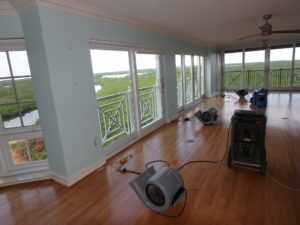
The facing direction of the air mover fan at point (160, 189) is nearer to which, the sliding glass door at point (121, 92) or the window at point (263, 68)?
the sliding glass door

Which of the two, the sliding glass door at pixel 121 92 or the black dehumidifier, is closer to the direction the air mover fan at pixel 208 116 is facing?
the sliding glass door

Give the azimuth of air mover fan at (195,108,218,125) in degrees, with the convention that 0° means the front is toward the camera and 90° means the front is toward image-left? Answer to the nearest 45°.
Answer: approximately 90°

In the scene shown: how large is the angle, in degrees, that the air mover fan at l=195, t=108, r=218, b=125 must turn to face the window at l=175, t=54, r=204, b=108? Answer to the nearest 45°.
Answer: approximately 90° to its right

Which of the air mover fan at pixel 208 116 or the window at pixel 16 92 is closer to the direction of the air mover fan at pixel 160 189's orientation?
the window

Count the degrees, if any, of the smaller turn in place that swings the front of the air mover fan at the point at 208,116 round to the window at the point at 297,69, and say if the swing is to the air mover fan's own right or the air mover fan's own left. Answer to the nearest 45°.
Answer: approximately 135° to the air mover fan's own right

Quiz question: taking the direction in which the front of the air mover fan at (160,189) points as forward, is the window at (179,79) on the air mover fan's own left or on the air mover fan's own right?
on the air mover fan's own right

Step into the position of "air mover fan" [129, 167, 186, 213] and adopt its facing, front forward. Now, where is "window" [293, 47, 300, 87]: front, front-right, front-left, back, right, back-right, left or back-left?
right
